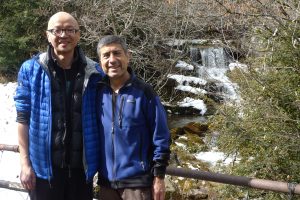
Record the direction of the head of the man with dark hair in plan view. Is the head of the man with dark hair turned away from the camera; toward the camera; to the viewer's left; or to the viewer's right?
toward the camera

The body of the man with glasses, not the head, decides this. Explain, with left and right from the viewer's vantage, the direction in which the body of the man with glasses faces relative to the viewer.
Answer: facing the viewer

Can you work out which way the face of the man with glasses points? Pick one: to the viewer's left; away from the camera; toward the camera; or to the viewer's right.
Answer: toward the camera
